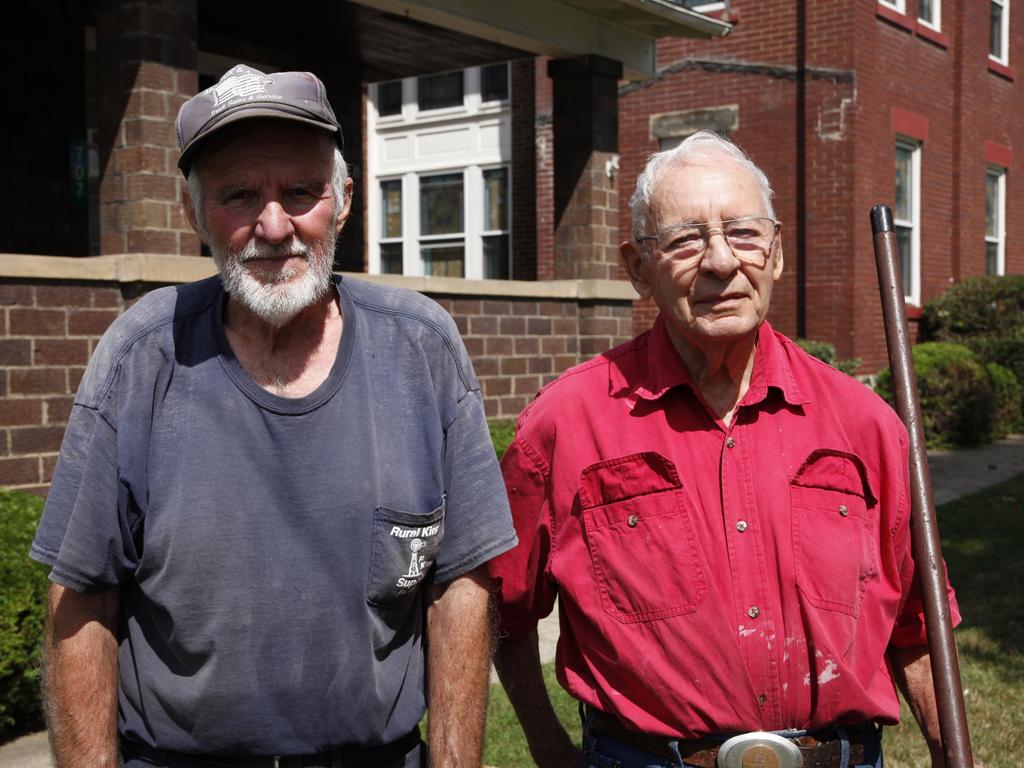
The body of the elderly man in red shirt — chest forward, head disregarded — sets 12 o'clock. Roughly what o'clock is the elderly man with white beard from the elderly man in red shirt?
The elderly man with white beard is roughly at 2 o'clock from the elderly man in red shirt.

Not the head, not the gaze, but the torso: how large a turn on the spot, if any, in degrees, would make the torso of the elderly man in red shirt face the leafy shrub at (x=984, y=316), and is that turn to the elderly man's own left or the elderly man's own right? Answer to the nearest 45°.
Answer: approximately 180°

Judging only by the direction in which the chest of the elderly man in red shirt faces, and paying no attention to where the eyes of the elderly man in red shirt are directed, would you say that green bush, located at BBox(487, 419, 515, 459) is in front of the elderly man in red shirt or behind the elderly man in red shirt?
behind

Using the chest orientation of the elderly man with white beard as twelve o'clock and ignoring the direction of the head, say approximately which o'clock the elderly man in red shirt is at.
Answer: The elderly man in red shirt is roughly at 9 o'clock from the elderly man with white beard.

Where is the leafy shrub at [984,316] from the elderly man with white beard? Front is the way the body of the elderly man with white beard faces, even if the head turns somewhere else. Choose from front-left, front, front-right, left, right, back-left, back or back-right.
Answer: back-left

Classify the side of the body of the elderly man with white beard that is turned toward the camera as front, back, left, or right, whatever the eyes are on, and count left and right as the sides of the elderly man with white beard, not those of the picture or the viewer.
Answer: front

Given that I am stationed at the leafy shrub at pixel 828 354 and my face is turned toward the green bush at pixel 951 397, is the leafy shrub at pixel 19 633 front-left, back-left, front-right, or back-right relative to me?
back-right

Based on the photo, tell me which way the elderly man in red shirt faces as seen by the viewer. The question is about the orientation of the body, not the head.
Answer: toward the camera

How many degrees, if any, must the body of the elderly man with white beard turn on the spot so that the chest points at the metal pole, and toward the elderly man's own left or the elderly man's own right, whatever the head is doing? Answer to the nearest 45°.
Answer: approximately 90° to the elderly man's own left

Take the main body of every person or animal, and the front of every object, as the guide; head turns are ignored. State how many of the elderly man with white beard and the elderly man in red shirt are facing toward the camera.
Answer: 2
